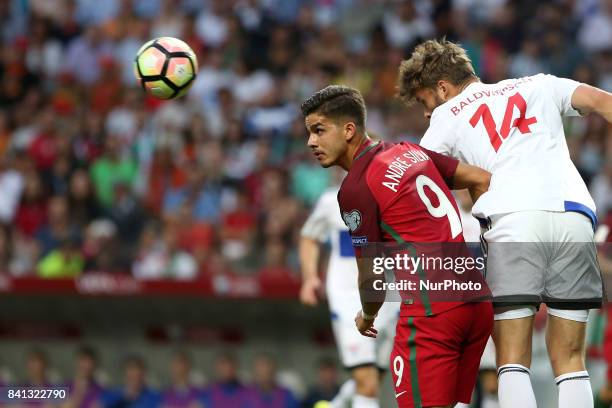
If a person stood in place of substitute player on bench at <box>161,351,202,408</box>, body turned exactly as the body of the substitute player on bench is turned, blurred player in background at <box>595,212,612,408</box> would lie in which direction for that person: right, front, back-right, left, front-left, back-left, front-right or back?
front-left

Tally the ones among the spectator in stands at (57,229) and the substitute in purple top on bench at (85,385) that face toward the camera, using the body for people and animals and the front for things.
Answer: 2

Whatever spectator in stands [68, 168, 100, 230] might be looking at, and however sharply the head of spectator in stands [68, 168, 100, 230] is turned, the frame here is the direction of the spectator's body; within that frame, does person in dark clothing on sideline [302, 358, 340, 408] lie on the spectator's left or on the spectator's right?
on the spectator's left

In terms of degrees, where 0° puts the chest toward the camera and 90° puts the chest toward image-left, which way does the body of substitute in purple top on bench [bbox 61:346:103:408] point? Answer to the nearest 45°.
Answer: approximately 0°
